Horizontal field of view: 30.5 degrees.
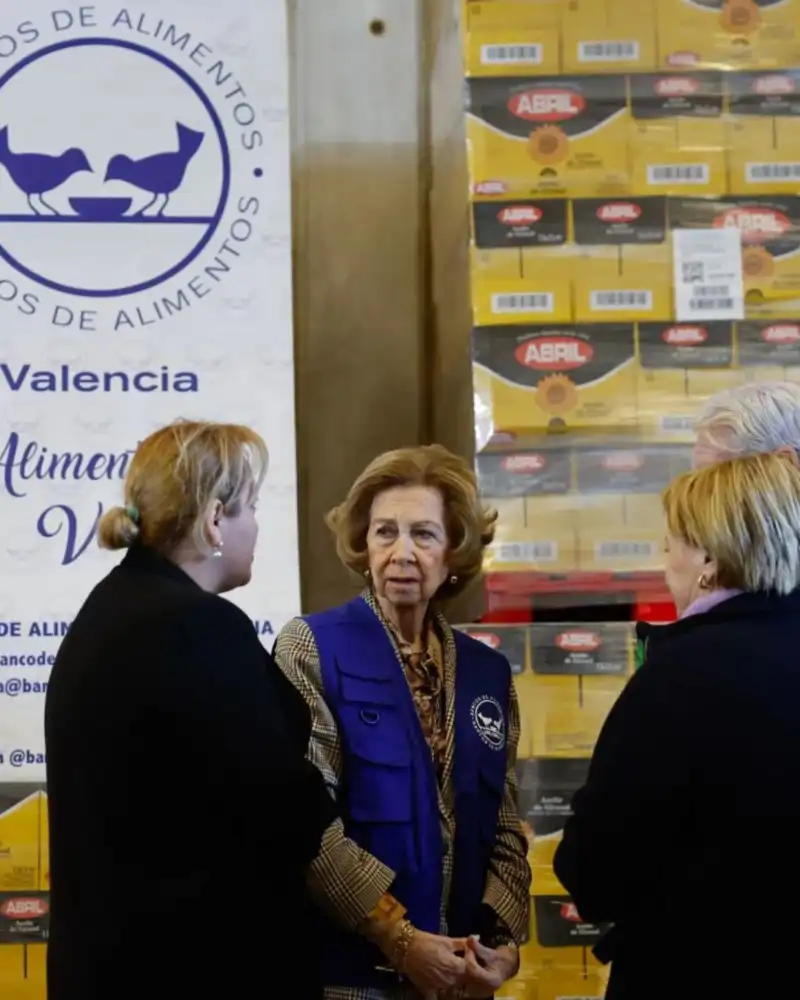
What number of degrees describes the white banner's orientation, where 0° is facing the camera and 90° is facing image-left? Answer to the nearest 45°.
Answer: approximately 0°

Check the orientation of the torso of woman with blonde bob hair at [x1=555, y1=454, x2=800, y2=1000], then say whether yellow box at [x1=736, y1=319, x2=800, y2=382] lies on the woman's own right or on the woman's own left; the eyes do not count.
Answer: on the woman's own right

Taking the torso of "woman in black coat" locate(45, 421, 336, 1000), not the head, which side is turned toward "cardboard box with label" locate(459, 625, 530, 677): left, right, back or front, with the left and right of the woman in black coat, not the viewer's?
front

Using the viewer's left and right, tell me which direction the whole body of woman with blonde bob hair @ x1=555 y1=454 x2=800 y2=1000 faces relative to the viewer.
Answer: facing away from the viewer and to the left of the viewer

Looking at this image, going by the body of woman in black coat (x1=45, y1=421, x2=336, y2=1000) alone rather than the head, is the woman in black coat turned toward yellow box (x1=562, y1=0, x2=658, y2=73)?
yes

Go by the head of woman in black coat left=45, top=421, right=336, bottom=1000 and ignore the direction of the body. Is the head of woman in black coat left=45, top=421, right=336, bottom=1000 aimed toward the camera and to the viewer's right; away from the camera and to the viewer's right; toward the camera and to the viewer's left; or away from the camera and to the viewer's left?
away from the camera and to the viewer's right

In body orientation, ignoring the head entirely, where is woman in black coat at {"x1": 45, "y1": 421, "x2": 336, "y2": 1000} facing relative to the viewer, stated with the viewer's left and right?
facing away from the viewer and to the right of the viewer

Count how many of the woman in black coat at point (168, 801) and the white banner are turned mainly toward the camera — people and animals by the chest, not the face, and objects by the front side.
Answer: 1

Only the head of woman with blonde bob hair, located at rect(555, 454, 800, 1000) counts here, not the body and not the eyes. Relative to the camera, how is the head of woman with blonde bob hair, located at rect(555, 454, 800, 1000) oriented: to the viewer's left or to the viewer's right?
to the viewer's left

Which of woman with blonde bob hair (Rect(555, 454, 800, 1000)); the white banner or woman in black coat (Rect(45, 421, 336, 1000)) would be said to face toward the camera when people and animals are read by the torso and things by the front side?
the white banner

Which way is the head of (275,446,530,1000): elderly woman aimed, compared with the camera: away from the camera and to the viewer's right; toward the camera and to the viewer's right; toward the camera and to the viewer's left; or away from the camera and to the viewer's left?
toward the camera and to the viewer's left

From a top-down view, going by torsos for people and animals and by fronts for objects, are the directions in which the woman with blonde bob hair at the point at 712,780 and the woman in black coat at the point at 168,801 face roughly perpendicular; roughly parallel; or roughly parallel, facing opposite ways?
roughly perpendicular

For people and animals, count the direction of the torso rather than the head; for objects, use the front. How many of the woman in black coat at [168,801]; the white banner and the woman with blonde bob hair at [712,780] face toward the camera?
1
